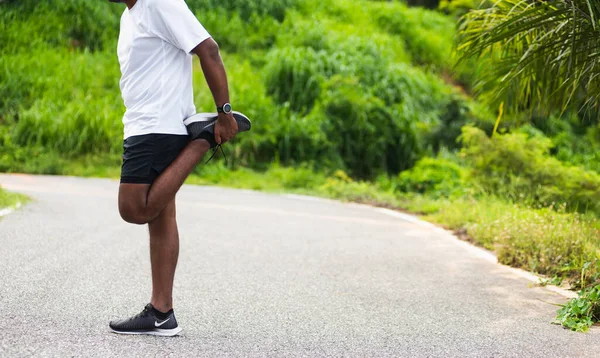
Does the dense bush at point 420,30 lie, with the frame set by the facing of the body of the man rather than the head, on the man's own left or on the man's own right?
on the man's own right

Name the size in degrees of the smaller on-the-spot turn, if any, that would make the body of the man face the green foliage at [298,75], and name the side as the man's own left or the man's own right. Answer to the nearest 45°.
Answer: approximately 90° to the man's own right

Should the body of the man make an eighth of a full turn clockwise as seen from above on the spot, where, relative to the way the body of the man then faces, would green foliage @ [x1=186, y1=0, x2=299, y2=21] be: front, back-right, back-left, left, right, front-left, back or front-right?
front-right

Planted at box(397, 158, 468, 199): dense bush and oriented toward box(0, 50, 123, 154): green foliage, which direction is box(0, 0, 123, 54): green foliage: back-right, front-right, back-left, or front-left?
front-right

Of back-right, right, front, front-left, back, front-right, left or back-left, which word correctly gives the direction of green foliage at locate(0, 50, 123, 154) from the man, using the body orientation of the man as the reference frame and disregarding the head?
right

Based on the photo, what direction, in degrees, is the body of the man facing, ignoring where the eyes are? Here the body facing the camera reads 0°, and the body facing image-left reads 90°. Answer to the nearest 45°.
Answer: approximately 90°

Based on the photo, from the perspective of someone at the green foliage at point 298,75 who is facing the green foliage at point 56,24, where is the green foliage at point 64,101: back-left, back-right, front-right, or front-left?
front-left

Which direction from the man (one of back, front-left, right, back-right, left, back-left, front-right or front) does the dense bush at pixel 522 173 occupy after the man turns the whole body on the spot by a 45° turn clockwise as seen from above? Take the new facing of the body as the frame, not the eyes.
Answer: right

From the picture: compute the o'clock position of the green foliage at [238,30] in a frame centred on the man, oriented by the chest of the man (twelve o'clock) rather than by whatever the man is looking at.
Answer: The green foliage is roughly at 3 o'clock from the man.

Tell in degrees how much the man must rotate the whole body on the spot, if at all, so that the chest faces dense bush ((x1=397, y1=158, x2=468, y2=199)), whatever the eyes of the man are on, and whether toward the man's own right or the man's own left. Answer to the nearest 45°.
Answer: approximately 135° to the man's own right

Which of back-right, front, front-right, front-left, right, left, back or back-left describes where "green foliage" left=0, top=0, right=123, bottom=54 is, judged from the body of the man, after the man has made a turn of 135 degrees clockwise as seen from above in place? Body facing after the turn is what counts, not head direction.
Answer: front-left

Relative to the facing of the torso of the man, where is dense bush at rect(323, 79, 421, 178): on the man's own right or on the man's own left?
on the man's own right

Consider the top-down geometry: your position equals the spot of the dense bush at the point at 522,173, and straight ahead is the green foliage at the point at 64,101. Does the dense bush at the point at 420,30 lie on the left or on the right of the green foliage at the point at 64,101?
right
